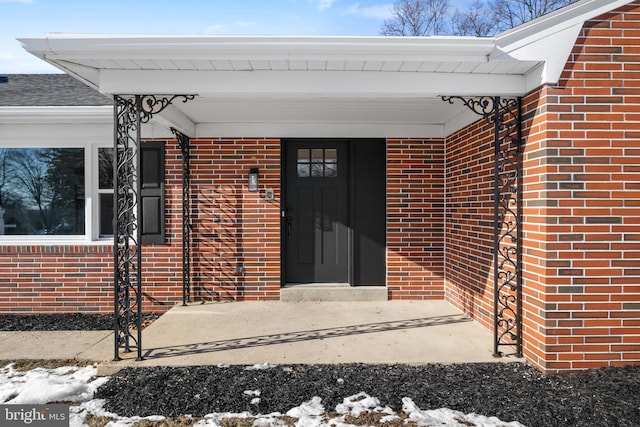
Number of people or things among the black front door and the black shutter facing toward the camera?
2

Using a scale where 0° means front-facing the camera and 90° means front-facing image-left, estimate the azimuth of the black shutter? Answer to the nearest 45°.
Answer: approximately 0°

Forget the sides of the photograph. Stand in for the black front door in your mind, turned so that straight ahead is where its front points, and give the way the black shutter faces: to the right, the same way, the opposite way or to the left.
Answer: the same way

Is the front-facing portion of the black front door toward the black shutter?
no

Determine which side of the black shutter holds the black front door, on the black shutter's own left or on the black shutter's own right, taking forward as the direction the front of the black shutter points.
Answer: on the black shutter's own left

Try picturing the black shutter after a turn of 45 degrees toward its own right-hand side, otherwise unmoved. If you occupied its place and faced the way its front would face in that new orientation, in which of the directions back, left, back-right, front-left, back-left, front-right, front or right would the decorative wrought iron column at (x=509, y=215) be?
left

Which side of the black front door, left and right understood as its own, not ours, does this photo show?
front

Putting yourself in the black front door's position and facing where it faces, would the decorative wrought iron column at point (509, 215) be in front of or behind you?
in front
